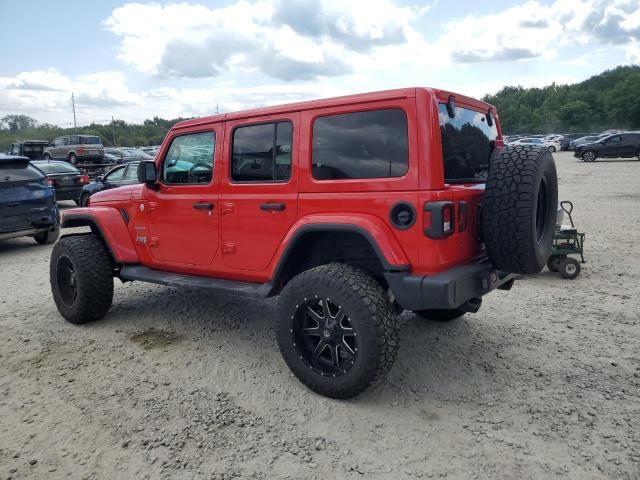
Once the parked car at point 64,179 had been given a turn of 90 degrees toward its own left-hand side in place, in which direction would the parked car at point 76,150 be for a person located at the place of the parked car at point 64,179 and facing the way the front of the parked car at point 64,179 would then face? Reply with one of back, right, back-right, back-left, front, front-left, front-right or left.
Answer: back-right

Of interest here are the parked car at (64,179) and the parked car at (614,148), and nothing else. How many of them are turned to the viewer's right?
0

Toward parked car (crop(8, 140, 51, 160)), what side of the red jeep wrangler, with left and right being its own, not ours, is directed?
front

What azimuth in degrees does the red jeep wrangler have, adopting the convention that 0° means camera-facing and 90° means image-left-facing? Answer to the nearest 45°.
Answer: approximately 135°

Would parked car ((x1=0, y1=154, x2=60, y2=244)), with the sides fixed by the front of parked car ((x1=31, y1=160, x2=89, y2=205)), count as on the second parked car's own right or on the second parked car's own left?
on the second parked car's own left

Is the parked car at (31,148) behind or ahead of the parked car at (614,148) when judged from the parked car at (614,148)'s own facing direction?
ahead

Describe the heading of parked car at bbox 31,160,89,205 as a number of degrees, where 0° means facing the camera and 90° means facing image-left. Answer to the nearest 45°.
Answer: approximately 135°

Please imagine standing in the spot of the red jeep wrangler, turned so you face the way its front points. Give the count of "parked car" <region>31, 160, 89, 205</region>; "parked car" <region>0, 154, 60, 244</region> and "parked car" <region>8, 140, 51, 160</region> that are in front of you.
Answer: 3

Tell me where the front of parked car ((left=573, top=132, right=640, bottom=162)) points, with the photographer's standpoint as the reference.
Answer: facing to the left of the viewer

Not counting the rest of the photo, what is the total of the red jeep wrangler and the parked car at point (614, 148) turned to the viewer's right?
0

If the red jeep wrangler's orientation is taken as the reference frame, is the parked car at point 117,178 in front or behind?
in front

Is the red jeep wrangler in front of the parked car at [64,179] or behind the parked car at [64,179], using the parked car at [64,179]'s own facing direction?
behind

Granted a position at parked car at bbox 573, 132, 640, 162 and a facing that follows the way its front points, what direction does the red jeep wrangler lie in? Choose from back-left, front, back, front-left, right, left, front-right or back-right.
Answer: left

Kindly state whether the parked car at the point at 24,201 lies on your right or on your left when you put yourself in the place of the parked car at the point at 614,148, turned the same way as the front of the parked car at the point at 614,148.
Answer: on your left

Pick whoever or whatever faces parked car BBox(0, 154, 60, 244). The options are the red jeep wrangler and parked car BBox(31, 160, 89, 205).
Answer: the red jeep wrangler
